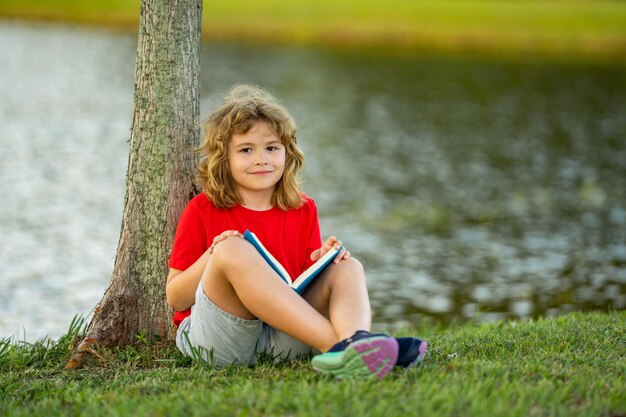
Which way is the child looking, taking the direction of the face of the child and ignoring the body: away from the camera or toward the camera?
toward the camera

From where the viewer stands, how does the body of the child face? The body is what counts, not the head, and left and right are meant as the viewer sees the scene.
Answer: facing the viewer and to the right of the viewer
